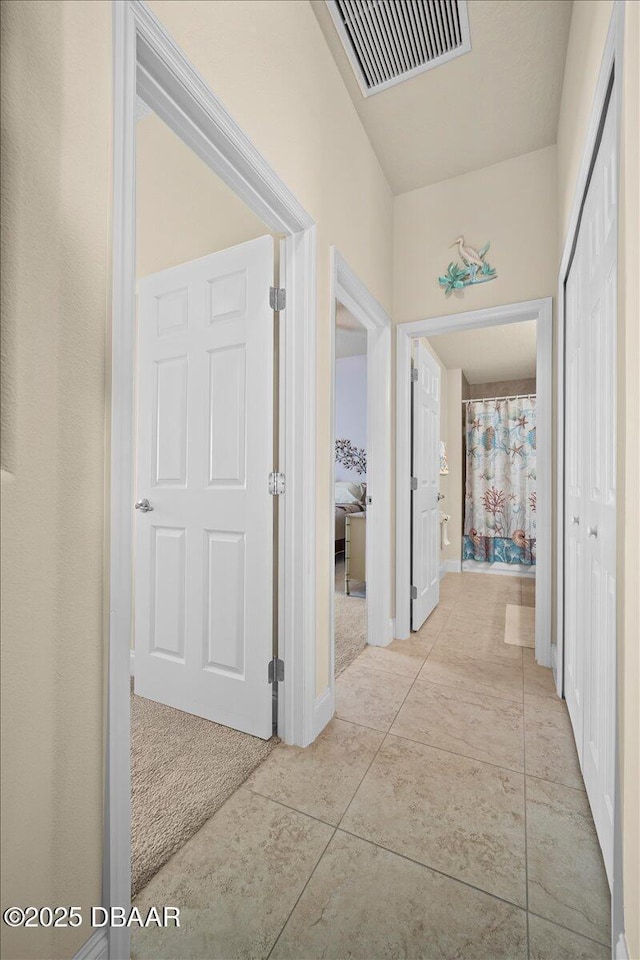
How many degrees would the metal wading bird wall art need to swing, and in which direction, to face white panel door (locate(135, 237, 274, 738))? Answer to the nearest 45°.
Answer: approximately 45° to its right

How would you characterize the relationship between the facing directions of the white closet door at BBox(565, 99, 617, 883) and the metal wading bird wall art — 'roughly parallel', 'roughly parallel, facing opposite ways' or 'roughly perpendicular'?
roughly perpendicular

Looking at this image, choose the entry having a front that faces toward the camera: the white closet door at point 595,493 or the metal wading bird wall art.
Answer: the metal wading bird wall art

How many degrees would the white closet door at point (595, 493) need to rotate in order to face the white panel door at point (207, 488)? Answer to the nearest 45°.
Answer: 0° — it already faces it

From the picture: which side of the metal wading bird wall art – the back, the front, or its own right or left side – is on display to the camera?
front

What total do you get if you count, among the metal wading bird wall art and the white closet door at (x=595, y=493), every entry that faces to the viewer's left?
1

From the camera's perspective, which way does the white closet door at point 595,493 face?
to the viewer's left

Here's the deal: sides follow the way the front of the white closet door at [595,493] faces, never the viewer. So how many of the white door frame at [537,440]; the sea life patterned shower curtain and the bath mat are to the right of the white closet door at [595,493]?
3

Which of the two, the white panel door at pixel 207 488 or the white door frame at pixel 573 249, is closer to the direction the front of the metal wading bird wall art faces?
the white door frame

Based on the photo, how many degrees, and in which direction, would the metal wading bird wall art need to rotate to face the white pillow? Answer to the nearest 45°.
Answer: approximately 135° to its right

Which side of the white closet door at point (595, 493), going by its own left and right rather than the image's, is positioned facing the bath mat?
right

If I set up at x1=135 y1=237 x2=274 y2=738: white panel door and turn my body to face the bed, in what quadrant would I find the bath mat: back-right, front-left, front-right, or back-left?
front-right

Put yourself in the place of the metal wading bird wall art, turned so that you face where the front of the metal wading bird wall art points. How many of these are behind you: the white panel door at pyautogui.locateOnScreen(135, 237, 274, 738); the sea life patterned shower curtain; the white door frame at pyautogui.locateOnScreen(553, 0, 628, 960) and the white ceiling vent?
1

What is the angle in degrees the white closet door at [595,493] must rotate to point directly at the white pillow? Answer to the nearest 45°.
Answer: approximately 45° to its right
